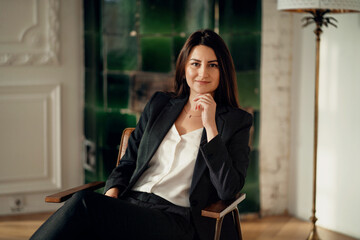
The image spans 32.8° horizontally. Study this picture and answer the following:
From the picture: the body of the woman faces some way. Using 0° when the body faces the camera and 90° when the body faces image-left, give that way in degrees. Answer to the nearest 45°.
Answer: approximately 45°
